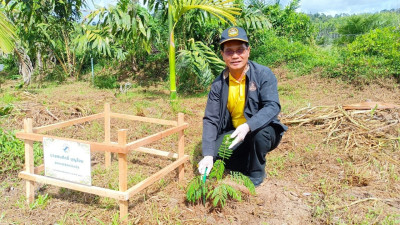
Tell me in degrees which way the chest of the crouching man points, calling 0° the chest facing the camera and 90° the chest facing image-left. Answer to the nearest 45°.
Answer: approximately 45°

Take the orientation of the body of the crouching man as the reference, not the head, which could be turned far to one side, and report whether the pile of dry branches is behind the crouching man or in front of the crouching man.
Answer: behind

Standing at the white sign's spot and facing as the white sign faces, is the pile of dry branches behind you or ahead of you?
behind

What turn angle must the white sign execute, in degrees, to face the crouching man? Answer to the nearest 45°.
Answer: approximately 135° to its left

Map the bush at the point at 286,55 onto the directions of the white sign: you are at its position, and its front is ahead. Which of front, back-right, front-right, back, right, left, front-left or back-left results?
back

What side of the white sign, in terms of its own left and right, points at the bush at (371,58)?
back

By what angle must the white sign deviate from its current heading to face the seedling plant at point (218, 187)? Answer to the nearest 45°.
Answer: approximately 135° to its left
